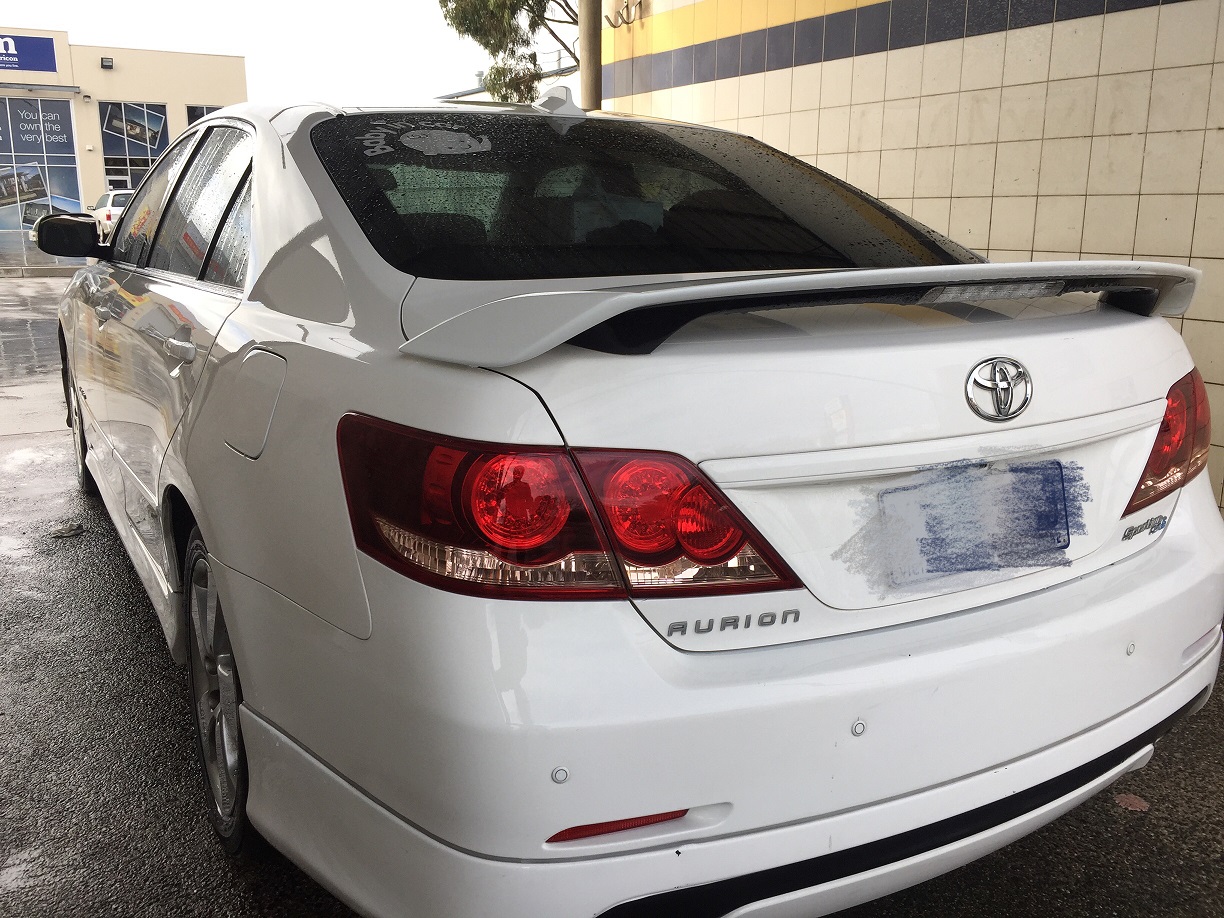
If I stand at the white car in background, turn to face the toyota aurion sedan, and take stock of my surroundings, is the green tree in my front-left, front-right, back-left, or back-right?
front-left

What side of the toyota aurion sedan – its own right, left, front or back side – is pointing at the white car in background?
front

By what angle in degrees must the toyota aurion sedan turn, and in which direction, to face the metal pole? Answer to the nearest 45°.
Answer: approximately 45° to its right

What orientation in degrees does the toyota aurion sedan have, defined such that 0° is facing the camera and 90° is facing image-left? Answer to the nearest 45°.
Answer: approximately 135°

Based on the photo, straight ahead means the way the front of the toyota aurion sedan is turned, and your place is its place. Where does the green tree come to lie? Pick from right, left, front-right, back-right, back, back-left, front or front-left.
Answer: front-right

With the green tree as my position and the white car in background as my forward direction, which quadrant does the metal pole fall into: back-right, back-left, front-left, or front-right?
back-left
